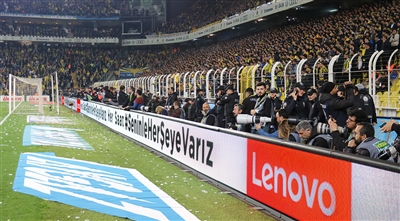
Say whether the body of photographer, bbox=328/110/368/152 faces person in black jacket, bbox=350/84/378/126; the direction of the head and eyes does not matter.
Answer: no

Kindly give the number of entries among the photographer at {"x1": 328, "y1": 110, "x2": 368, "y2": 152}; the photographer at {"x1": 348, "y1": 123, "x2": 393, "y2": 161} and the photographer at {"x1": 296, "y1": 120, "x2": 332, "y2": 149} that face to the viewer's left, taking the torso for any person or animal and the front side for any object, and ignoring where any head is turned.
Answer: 3

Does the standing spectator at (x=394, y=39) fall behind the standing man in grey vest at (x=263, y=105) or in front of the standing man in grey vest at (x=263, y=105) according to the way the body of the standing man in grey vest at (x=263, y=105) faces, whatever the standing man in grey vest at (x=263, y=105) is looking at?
behind

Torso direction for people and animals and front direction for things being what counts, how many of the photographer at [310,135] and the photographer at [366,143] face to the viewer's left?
2

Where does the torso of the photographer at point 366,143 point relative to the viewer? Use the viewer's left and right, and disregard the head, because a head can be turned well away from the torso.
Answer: facing to the left of the viewer

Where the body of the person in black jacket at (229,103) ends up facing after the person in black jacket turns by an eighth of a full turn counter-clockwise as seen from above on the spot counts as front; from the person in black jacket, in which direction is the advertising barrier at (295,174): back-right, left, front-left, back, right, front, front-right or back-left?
front

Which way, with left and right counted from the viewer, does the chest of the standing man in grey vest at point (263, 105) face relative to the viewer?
facing the viewer and to the left of the viewer

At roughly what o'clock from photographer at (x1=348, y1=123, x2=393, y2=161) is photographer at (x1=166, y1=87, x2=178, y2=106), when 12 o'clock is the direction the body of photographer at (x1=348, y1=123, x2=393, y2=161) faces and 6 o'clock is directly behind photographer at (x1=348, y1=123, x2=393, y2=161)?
photographer at (x1=166, y1=87, x2=178, y2=106) is roughly at 2 o'clock from photographer at (x1=348, y1=123, x2=393, y2=161).

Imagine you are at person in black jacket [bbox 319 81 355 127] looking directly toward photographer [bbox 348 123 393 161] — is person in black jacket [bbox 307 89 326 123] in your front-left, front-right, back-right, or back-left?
back-right

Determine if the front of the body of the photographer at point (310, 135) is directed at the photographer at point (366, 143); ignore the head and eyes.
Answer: no

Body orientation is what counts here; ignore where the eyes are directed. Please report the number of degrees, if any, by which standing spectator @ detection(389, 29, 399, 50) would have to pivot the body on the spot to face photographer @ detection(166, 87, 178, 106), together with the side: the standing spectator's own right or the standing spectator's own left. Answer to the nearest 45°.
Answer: approximately 45° to the standing spectator's own right

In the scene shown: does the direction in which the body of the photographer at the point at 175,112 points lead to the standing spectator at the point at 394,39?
no

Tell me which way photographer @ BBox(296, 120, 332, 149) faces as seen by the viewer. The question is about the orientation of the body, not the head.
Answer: to the viewer's left
